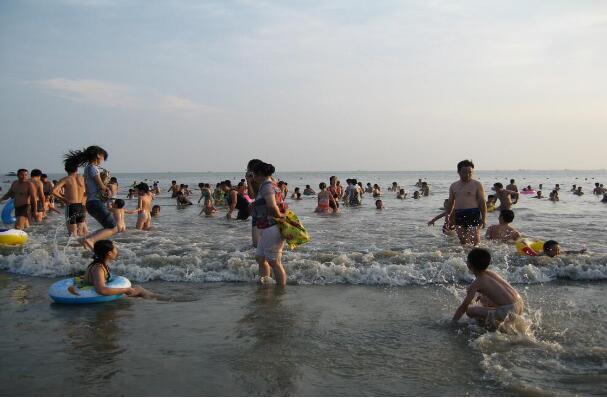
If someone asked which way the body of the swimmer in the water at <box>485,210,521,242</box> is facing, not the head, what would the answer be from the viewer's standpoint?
away from the camera

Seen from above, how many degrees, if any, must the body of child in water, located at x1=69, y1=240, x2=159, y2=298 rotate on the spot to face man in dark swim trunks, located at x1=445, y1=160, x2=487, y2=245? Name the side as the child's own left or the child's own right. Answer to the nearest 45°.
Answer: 0° — they already face them

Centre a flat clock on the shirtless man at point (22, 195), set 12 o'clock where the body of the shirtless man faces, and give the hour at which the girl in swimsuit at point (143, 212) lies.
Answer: The girl in swimsuit is roughly at 9 o'clock from the shirtless man.

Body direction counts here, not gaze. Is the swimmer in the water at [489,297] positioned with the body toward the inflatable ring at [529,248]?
no

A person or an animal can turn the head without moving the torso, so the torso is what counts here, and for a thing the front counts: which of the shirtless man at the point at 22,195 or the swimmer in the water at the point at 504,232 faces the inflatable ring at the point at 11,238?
the shirtless man

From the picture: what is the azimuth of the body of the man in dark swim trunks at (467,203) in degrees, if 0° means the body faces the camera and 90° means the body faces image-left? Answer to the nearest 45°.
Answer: approximately 0°

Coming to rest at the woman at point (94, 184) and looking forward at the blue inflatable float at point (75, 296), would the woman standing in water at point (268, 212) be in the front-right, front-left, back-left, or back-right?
front-left

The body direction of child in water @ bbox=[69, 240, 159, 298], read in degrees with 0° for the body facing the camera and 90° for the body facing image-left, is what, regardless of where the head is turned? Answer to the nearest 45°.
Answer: approximately 270°

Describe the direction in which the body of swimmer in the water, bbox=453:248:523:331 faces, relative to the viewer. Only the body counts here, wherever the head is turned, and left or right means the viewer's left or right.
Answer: facing away from the viewer and to the left of the viewer

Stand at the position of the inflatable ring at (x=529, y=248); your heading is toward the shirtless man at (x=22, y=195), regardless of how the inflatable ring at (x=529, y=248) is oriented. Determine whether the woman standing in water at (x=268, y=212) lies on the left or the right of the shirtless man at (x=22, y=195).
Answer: left
